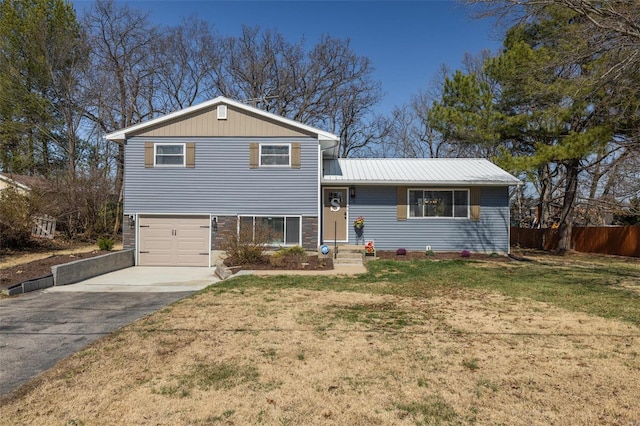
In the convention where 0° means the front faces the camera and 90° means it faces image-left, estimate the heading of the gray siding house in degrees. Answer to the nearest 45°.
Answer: approximately 0°

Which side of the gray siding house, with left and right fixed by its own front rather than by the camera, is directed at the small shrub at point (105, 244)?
right

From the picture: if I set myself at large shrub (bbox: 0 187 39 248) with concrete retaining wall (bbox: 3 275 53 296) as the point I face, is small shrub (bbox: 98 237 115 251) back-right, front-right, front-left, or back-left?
front-left

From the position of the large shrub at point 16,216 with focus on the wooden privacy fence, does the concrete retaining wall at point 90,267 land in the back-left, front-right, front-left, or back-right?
front-right

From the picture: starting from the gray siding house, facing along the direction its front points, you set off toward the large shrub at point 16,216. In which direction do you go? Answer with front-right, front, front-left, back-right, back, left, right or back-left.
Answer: right

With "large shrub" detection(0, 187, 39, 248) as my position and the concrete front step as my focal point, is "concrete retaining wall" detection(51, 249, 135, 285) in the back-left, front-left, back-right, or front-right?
front-right

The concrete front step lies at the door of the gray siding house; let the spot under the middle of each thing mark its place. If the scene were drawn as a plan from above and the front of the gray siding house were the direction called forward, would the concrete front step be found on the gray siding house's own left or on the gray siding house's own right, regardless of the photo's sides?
on the gray siding house's own left

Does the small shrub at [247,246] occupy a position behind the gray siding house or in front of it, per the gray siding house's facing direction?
in front

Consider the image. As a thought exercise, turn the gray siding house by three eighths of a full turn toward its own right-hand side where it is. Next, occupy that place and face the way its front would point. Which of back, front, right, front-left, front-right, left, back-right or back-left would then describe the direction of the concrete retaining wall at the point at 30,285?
left
